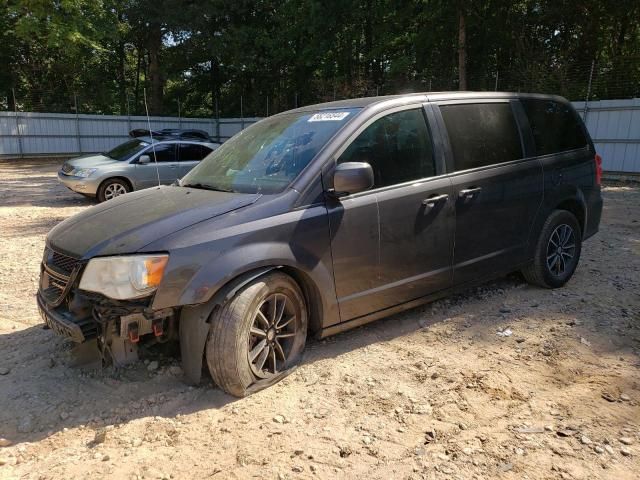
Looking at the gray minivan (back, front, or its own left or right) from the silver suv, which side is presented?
right

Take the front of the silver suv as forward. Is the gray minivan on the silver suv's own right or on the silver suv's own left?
on the silver suv's own left

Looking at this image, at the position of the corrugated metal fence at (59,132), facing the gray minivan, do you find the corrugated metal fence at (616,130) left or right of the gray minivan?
left

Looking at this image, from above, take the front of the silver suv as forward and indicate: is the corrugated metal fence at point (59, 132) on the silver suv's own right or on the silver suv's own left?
on the silver suv's own right

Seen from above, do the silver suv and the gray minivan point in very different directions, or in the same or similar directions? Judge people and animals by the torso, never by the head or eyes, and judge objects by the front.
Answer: same or similar directions

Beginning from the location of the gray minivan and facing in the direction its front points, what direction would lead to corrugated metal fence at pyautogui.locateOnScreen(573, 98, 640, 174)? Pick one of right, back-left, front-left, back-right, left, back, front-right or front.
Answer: back

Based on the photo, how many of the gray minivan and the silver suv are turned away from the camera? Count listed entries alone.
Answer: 0

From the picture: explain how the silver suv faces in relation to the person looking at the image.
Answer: facing the viewer and to the left of the viewer

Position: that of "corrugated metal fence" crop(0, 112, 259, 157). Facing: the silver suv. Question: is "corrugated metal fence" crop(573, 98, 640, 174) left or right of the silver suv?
left

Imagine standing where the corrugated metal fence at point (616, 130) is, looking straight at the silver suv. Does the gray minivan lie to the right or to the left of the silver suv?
left
